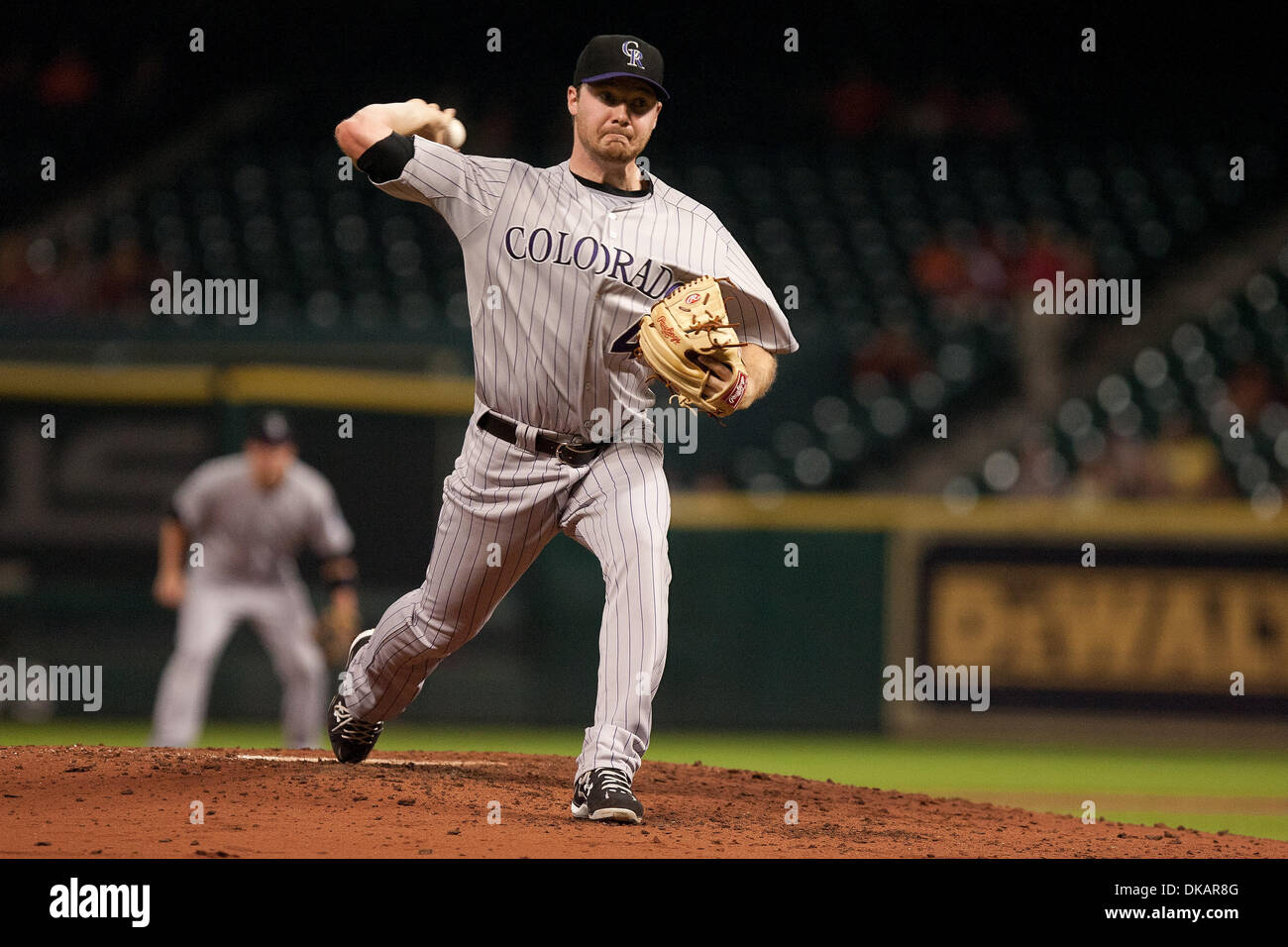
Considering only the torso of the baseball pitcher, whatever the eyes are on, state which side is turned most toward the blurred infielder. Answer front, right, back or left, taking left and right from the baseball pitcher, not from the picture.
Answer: back

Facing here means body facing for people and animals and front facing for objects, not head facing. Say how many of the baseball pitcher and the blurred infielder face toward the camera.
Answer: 2

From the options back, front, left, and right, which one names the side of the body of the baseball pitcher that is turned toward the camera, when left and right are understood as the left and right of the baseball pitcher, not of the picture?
front

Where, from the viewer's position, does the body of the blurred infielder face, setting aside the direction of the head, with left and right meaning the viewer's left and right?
facing the viewer

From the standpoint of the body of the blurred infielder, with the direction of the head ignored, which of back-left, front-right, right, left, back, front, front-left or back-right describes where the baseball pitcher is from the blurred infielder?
front
